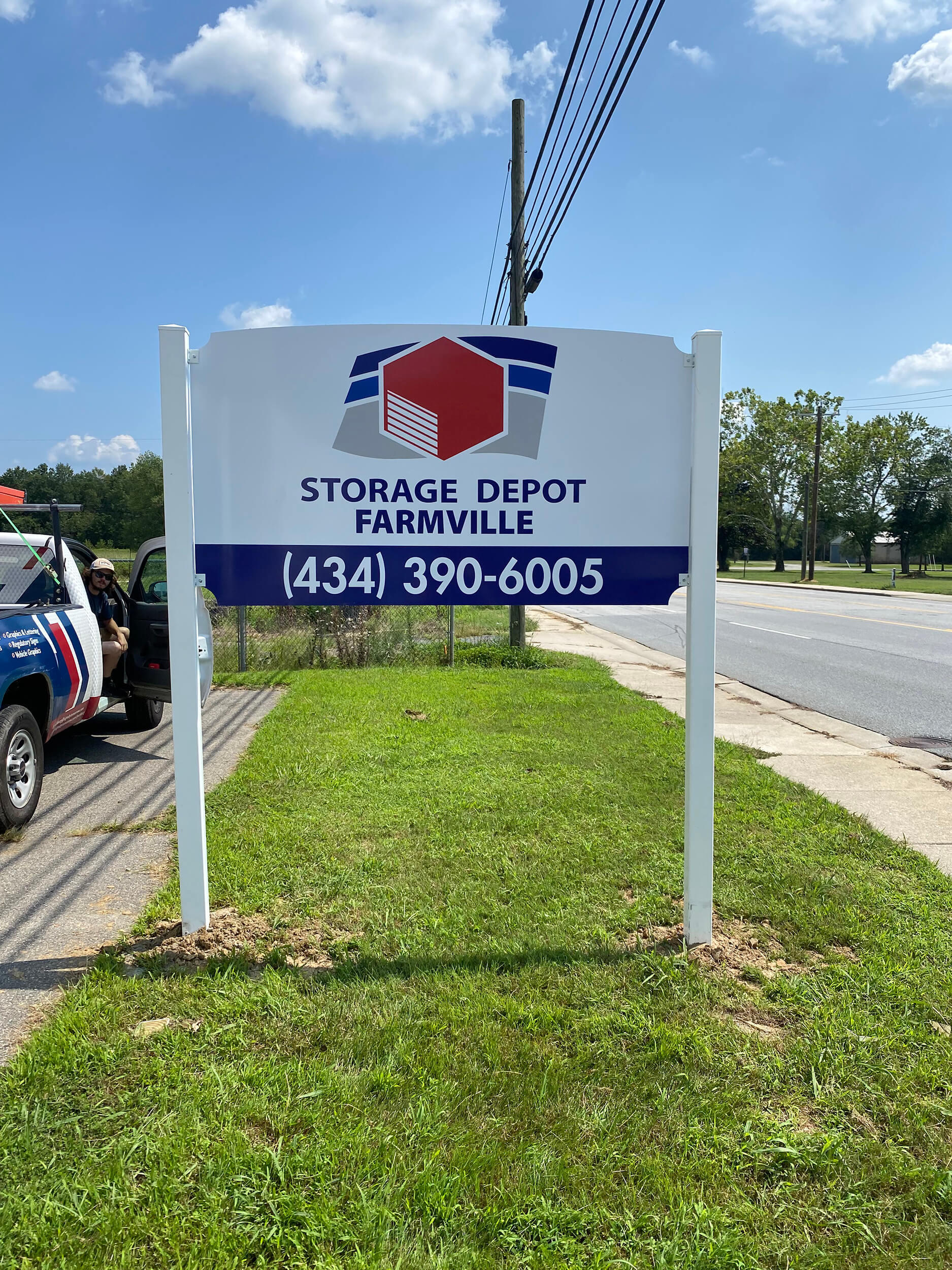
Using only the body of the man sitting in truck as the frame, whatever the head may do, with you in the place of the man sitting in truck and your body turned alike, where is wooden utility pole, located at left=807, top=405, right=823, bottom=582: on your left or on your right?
on your left

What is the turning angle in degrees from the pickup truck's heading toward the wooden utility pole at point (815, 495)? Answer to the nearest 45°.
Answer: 0° — it already faces it

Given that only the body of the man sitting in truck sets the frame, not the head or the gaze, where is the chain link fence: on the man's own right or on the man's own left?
on the man's own left

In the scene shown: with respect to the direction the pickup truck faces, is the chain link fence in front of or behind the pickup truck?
in front

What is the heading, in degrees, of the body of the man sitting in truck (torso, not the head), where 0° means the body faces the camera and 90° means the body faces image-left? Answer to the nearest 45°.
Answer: approximately 315°

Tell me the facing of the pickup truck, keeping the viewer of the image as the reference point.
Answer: facing away from the viewer and to the right of the viewer
